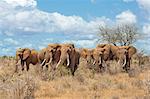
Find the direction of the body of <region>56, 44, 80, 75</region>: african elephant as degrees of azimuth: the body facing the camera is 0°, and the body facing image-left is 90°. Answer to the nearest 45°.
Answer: approximately 45°

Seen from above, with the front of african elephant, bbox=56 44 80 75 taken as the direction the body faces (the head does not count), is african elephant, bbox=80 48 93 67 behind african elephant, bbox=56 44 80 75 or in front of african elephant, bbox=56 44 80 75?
behind

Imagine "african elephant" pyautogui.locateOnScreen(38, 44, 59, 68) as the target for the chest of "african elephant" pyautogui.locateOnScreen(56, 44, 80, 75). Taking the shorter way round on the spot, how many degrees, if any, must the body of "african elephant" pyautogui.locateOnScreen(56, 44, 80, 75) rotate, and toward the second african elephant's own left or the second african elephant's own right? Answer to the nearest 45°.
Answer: approximately 90° to the second african elephant's own right

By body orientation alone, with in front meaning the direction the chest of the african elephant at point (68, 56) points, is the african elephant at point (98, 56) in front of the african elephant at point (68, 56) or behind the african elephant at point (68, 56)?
behind
